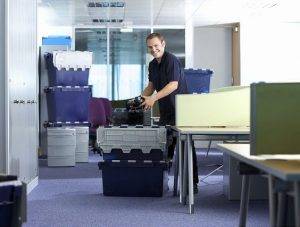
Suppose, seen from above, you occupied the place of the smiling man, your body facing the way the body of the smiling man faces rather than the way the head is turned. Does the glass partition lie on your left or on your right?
on your right

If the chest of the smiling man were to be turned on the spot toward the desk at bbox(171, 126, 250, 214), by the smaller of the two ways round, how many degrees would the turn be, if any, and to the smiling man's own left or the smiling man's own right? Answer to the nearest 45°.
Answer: approximately 45° to the smiling man's own left

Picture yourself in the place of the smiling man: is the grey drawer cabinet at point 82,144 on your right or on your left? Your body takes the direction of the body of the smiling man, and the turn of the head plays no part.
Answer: on your right

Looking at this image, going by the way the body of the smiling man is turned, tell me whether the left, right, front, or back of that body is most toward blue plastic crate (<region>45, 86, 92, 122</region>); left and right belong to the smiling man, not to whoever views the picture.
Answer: right

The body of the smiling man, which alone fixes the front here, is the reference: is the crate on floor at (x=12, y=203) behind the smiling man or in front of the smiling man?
in front

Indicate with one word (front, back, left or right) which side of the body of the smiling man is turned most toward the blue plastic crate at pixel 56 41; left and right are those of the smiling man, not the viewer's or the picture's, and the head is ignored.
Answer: right

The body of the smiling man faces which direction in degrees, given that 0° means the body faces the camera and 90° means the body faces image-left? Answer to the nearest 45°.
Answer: approximately 45°

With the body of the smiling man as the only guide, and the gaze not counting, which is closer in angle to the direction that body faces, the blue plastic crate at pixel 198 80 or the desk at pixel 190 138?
the desk

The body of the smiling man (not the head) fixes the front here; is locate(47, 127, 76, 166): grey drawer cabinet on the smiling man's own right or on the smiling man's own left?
on the smiling man's own right
